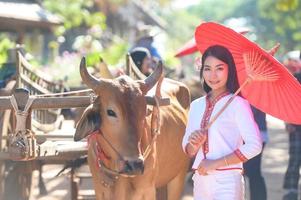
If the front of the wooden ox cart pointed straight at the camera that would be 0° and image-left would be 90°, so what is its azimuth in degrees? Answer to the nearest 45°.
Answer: approximately 0°

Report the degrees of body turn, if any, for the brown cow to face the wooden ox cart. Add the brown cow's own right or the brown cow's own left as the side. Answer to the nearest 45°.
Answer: approximately 90° to the brown cow's own right

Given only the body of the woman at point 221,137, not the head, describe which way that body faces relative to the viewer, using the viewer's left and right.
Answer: facing the viewer and to the left of the viewer

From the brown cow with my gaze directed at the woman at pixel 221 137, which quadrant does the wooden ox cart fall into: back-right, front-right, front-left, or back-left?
back-left

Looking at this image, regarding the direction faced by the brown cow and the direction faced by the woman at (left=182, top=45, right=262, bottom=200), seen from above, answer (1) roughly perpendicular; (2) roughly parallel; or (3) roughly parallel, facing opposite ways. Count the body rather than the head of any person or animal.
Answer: roughly parallel

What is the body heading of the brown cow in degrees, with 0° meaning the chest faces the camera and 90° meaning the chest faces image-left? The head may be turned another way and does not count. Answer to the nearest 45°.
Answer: approximately 45°

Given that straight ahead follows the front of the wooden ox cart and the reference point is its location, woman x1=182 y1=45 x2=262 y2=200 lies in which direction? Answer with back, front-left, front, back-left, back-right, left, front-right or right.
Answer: front-left

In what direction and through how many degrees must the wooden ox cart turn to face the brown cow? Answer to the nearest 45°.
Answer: approximately 45° to its left

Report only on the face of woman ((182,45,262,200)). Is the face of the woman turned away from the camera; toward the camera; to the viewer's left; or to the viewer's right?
toward the camera

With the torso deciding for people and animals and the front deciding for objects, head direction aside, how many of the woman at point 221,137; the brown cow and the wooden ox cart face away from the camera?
0
